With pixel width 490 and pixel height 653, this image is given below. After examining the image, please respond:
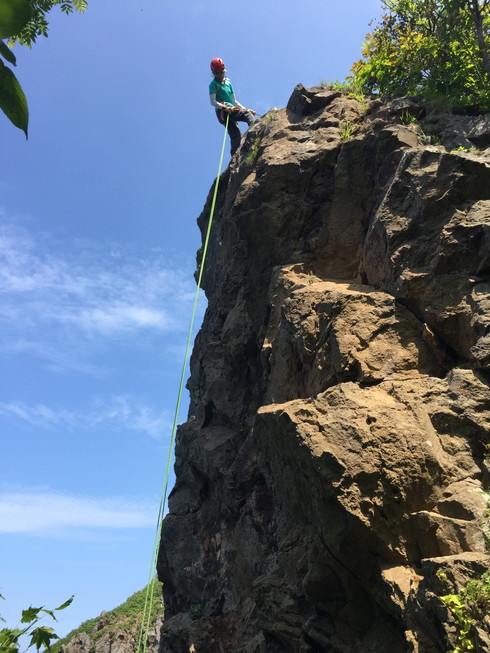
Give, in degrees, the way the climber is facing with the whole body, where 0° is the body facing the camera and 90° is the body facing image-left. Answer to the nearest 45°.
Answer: approximately 315°
